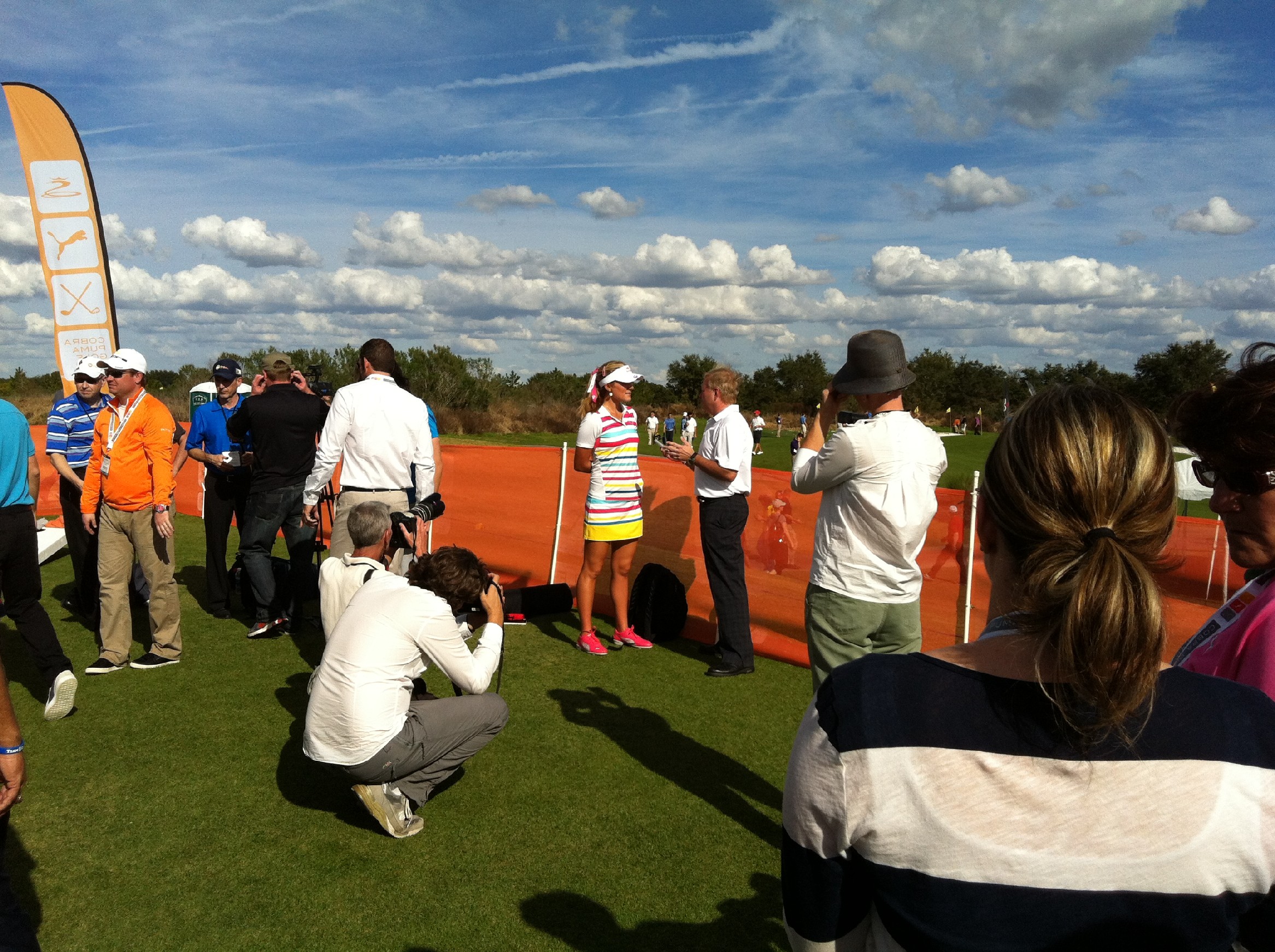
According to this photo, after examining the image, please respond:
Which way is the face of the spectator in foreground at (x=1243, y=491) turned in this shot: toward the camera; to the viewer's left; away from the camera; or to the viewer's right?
to the viewer's left

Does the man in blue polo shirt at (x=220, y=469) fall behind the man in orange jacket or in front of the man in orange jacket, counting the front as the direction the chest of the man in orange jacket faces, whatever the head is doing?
behind

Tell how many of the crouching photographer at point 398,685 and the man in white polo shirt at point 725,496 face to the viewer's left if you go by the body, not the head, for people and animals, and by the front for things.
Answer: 1

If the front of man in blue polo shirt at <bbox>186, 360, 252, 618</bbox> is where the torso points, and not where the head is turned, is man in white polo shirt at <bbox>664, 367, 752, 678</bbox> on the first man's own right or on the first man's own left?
on the first man's own left

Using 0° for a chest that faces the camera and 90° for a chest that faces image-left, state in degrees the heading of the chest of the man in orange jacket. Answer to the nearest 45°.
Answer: approximately 45°

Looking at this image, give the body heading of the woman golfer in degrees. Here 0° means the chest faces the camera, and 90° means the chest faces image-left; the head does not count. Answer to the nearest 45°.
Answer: approximately 315°

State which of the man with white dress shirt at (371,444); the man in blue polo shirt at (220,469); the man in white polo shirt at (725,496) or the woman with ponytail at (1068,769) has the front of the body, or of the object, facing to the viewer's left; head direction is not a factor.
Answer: the man in white polo shirt

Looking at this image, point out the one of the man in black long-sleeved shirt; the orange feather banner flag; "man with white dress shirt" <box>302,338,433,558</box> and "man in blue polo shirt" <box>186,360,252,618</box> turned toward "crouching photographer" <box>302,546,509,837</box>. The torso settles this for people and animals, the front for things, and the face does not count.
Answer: the man in blue polo shirt

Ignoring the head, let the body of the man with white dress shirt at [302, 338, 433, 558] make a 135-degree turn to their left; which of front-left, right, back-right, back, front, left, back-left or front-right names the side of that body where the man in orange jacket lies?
front-right

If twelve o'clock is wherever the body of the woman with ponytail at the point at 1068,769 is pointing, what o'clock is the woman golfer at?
The woman golfer is roughly at 11 o'clock from the woman with ponytail.

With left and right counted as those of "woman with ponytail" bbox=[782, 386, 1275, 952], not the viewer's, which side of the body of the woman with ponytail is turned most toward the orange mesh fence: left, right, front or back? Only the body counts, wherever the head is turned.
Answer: front
